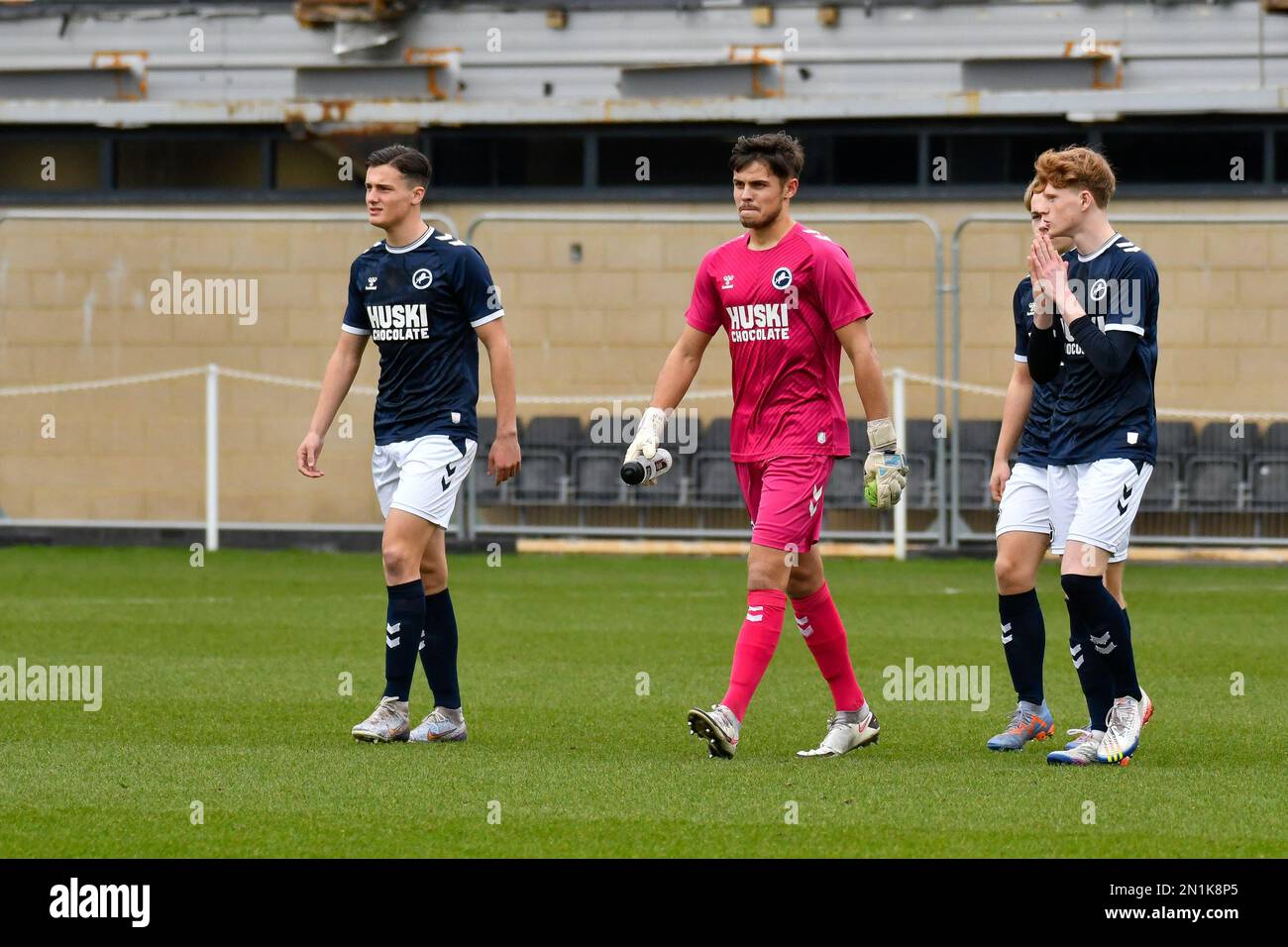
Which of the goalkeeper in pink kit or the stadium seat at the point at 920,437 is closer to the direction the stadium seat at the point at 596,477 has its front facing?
the goalkeeper in pink kit

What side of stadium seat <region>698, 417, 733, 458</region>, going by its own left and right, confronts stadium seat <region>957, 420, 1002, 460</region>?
left

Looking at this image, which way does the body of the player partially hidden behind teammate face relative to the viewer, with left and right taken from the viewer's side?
facing the viewer and to the left of the viewer

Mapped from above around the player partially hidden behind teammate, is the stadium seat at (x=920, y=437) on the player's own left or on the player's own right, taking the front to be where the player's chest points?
on the player's own right

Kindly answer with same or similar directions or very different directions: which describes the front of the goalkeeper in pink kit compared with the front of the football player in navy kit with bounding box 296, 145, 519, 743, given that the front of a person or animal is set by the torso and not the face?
same or similar directions

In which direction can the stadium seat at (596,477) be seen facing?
toward the camera

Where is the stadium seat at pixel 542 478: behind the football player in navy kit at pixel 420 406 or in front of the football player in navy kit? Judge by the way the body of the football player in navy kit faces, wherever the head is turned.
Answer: behind

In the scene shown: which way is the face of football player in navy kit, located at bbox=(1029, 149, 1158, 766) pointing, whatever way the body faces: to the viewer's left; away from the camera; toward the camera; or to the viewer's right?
to the viewer's left

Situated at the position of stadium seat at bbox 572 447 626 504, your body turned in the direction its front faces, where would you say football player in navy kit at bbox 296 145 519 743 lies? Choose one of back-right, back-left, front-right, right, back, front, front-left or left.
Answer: front

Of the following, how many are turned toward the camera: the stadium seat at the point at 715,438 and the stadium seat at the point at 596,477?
2

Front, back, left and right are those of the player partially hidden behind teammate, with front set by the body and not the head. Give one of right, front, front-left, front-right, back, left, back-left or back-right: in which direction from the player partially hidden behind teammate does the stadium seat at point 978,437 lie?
back-right
